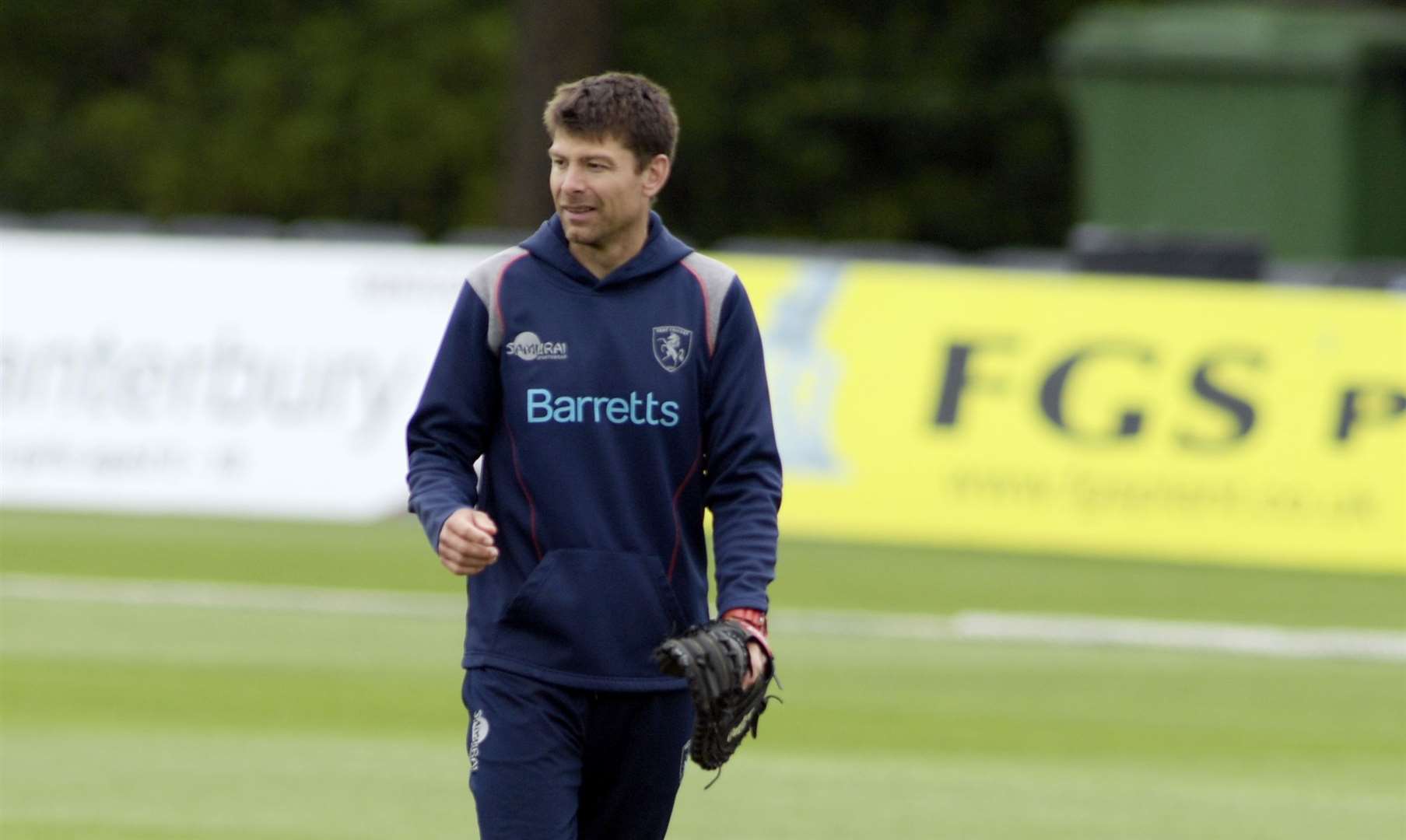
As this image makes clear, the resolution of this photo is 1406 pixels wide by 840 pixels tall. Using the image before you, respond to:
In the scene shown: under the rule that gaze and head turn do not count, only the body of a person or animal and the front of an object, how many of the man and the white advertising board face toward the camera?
2

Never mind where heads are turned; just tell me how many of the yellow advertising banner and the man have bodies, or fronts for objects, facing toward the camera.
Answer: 2

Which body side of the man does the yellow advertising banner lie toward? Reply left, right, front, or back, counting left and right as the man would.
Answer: back

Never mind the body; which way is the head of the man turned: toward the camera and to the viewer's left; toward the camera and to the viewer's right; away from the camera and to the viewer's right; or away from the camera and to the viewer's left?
toward the camera and to the viewer's left

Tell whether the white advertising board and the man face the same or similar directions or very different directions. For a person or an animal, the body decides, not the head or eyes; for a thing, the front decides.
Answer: same or similar directions

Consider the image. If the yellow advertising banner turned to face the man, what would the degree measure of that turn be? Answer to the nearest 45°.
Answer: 0° — it already faces them

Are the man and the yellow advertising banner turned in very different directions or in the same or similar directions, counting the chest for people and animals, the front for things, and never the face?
same or similar directions

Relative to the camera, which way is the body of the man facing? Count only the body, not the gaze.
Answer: toward the camera

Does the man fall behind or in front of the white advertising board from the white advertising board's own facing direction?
in front

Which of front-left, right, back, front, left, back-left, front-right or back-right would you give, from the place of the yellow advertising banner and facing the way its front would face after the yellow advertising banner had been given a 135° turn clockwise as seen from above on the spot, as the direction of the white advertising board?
front-left

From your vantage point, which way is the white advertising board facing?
toward the camera
